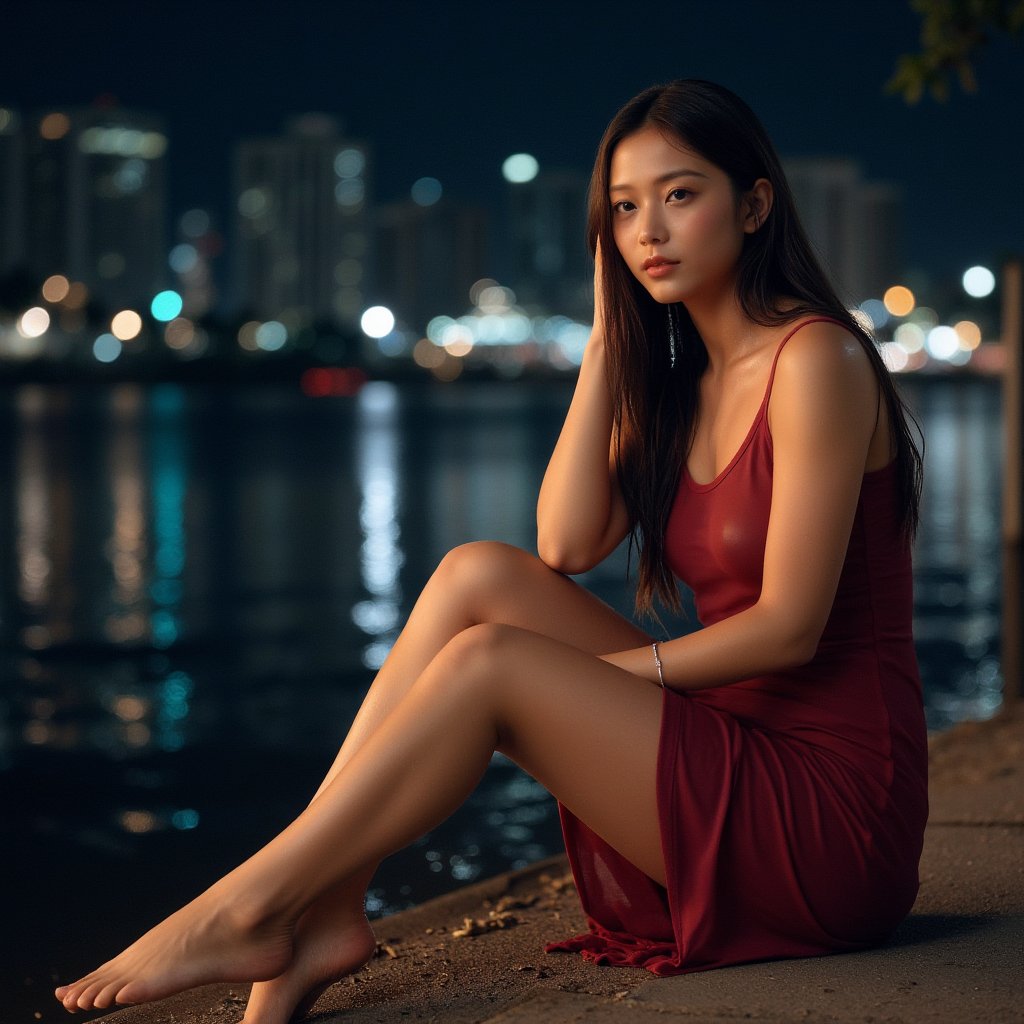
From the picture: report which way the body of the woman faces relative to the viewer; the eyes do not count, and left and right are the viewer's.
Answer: facing the viewer and to the left of the viewer

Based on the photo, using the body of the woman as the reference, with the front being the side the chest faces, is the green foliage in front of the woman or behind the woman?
behind
